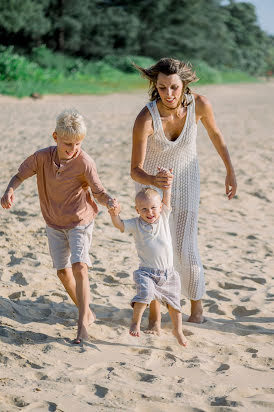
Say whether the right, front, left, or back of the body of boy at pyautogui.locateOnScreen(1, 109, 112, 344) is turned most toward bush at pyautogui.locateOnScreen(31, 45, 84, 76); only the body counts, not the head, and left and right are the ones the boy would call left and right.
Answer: back

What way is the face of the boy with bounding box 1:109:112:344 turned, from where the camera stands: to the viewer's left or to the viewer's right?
to the viewer's right

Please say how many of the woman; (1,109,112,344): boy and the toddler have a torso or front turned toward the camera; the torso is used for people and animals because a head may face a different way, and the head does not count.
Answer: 3

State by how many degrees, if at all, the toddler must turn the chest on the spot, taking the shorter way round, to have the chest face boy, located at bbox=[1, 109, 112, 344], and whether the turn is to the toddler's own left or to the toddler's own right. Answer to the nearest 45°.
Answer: approximately 90° to the toddler's own right

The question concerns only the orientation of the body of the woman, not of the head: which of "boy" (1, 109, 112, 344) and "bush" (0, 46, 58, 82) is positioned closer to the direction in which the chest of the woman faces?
the boy

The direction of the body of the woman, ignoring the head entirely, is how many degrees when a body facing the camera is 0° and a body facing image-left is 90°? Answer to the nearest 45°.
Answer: approximately 0°

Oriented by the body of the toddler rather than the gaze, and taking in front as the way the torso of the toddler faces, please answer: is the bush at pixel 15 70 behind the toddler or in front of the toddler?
behind

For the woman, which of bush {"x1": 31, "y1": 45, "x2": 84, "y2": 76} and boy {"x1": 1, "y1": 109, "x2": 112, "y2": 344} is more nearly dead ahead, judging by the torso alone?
the boy

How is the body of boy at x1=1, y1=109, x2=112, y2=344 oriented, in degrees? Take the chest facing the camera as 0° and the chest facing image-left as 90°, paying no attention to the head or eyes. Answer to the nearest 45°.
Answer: approximately 0°

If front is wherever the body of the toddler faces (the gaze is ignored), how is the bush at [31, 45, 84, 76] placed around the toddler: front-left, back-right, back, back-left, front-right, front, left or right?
back
